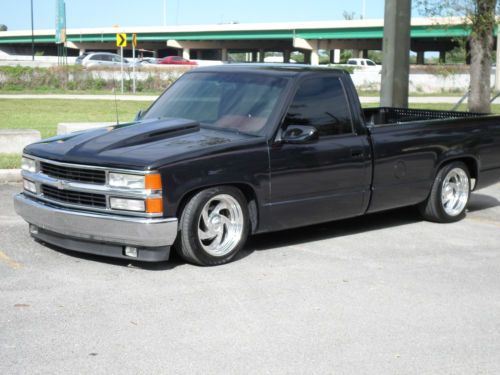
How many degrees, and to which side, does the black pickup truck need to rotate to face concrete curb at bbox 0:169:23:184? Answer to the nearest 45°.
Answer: approximately 90° to its right

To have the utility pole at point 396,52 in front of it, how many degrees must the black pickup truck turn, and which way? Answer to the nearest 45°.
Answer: approximately 135° to its right

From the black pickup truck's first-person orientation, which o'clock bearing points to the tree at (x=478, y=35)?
The tree is roughly at 5 o'clock from the black pickup truck.

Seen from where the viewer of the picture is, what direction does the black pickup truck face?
facing the viewer and to the left of the viewer
